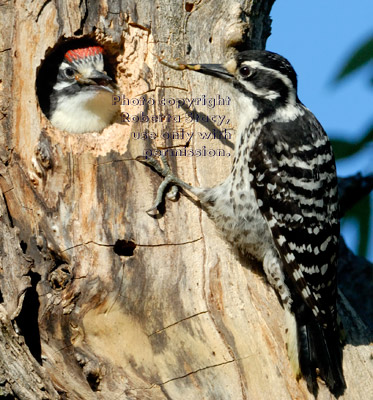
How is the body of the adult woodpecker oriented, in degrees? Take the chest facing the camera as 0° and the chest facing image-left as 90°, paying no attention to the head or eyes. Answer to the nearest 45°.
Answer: approximately 90°

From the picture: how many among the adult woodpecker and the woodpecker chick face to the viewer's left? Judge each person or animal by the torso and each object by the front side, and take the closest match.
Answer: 1

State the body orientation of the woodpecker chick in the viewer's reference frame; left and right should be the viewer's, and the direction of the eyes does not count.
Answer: facing the viewer and to the right of the viewer

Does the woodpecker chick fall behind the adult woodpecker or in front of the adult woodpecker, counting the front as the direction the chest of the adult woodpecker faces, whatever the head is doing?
in front

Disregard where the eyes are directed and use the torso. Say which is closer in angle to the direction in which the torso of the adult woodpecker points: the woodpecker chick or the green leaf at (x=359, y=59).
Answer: the woodpecker chick
